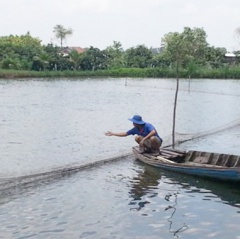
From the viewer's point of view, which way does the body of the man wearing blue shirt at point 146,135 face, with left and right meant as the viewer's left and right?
facing the viewer and to the left of the viewer
